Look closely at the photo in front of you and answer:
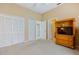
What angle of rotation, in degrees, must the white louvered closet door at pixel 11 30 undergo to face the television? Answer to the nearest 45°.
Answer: approximately 45° to its left

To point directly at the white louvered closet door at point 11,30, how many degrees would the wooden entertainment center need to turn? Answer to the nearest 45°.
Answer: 0° — it already faces it

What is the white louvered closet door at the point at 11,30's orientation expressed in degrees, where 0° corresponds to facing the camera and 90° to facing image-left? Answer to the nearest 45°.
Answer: approximately 315°

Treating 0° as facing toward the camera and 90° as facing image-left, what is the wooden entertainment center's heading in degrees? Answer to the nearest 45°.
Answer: approximately 45°
